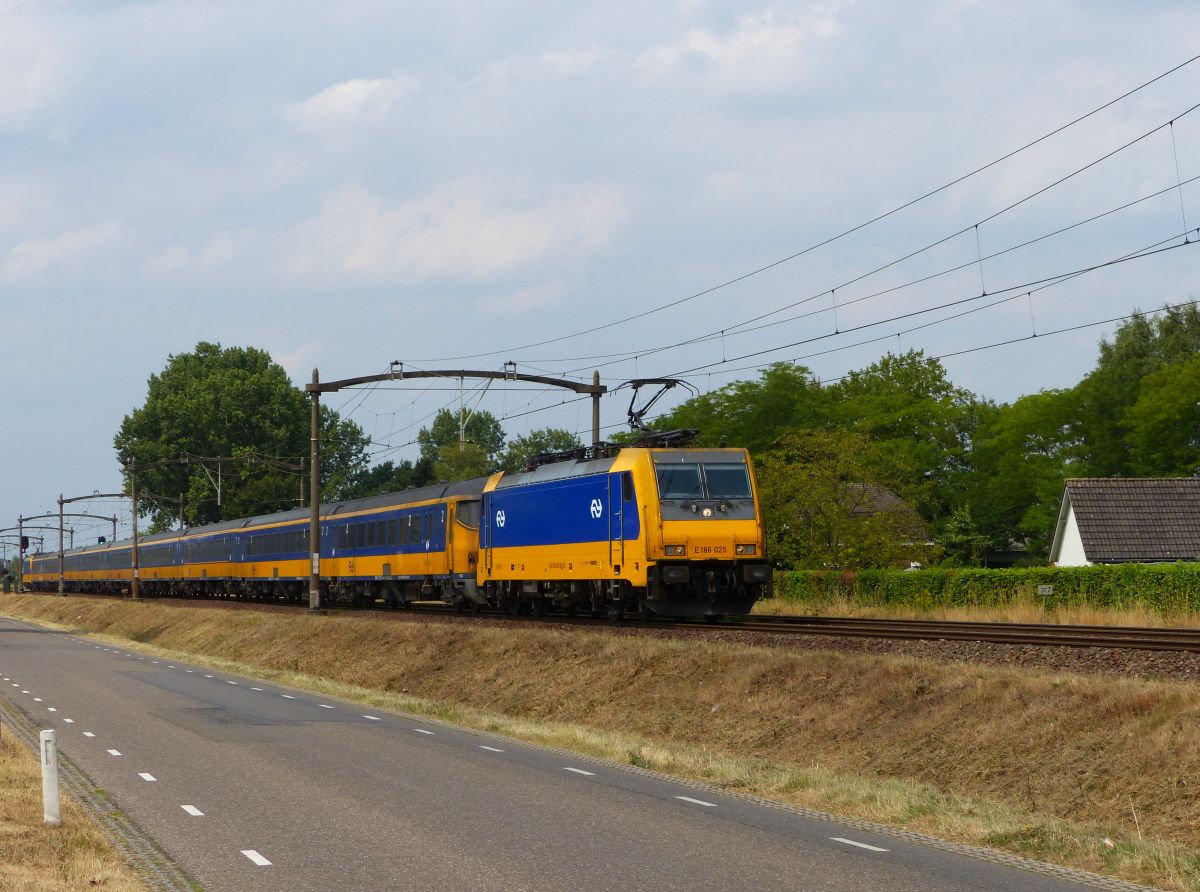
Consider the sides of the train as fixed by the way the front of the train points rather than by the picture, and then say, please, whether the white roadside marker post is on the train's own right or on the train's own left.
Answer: on the train's own right

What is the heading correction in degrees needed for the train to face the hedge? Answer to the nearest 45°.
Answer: approximately 45° to its left

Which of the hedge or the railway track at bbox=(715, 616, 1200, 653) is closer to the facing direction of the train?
the railway track

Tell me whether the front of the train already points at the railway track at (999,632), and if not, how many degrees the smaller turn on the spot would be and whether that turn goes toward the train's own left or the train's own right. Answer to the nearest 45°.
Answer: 0° — it already faces it

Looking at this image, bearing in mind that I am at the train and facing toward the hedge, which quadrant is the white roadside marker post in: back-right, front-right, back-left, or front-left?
front-right

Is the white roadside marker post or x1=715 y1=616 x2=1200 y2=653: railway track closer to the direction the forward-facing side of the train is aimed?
the railway track
